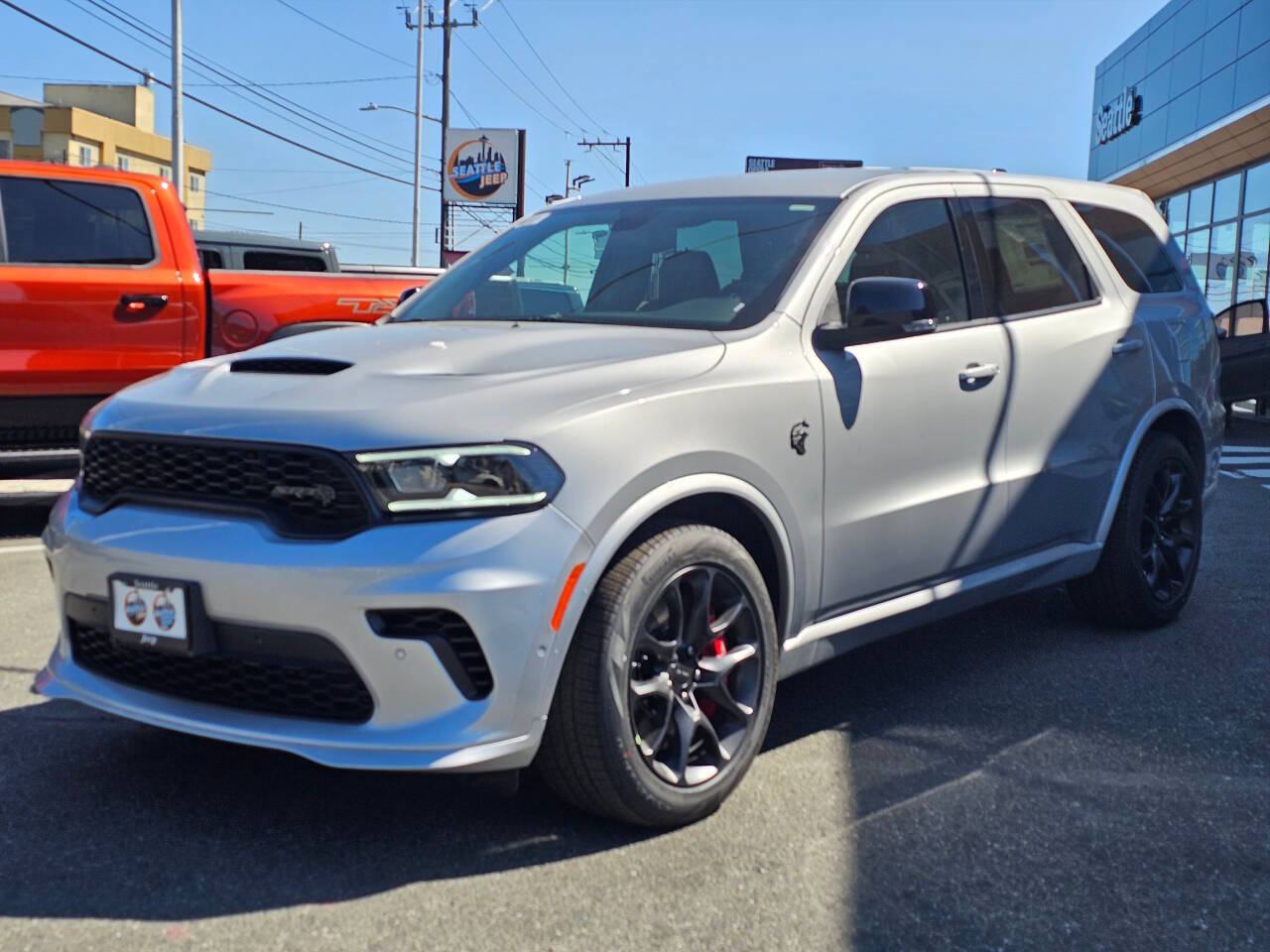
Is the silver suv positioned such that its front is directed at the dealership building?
no

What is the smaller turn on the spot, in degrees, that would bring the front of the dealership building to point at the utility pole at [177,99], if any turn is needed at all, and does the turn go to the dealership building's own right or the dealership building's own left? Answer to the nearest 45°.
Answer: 0° — it already faces it

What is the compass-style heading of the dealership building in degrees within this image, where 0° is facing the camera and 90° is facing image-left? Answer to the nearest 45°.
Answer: approximately 45°

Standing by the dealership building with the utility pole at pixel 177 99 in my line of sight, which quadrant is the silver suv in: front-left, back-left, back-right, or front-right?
front-left

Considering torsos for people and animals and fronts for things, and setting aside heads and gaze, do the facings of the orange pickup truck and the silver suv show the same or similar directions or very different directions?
same or similar directions

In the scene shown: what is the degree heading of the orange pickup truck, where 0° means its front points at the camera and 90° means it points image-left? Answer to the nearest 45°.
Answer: approximately 90°

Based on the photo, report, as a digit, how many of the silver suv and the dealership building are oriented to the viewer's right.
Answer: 0

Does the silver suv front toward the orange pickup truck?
no

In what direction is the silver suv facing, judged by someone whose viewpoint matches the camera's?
facing the viewer and to the left of the viewer

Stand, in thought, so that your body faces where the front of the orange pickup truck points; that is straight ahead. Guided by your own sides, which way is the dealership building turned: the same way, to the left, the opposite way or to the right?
the same way

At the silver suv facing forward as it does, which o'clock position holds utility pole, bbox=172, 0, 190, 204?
The utility pole is roughly at 4 o'clock from the silver suv.

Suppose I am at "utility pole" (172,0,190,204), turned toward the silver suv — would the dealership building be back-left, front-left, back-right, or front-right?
front-left

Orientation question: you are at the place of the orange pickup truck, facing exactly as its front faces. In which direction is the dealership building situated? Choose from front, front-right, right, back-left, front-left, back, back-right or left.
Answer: back-right

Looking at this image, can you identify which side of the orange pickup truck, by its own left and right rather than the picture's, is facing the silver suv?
left

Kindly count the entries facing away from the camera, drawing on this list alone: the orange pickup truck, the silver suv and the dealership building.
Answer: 0
